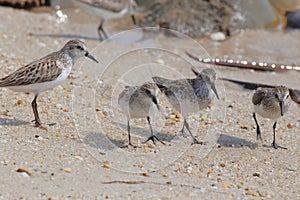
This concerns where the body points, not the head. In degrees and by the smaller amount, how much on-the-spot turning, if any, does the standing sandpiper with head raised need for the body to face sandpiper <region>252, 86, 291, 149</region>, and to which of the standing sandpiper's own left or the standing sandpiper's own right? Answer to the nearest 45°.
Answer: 0° — it already faces it

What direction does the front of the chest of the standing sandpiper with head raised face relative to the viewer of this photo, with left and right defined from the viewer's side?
facing to the right of the viewer

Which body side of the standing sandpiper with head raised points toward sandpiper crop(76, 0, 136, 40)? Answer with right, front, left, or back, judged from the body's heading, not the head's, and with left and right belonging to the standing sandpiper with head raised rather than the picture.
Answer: left

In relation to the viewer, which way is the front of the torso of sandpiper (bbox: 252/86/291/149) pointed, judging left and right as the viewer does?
facing the viewer and to the right of the viewer

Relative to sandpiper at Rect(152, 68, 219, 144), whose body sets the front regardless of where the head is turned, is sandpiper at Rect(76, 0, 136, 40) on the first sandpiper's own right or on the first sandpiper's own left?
on the first sandpiper's own left

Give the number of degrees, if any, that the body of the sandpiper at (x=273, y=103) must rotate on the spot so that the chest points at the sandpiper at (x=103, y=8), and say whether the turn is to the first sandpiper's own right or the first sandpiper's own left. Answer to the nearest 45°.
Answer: approximately 180°

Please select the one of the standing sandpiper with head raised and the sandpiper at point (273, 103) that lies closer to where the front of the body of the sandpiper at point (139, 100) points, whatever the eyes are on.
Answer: the sandpiper

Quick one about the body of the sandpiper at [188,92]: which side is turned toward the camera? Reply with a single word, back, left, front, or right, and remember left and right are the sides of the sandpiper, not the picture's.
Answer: right

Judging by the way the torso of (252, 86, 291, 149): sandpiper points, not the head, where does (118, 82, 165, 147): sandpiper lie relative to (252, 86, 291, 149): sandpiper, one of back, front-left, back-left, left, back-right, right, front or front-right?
right
